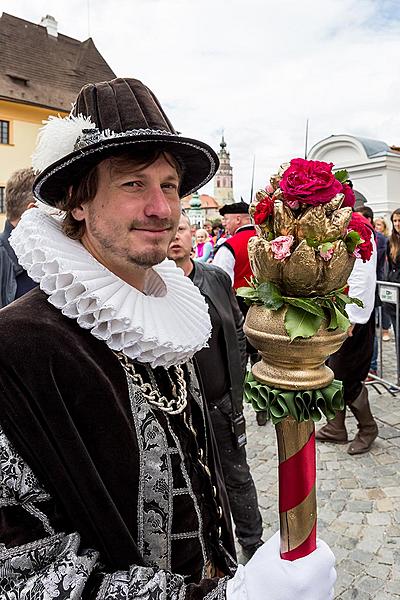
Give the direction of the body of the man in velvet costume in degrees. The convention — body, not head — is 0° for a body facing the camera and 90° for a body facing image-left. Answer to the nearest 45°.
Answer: approximately 315°

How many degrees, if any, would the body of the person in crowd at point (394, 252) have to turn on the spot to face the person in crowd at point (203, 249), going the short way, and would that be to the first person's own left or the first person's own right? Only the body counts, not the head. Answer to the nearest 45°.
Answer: approximately 90° to the first person's own right

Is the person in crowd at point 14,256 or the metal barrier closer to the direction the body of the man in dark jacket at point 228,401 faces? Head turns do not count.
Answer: the person in crowd

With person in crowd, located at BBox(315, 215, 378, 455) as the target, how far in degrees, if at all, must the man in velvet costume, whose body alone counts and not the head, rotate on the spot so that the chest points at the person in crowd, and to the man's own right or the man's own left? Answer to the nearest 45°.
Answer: approximately 90° to the man's own left
